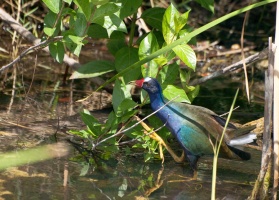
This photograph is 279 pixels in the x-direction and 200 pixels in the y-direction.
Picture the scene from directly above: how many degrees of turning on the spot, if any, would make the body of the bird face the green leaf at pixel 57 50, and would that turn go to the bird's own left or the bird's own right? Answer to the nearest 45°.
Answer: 0° — it already faces it

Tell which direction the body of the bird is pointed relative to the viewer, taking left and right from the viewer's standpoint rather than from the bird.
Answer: facing to the left of the viewer

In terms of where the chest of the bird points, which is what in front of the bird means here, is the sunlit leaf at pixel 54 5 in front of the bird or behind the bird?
in front

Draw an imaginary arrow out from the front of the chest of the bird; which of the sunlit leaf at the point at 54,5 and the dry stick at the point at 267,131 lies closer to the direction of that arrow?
the sunlit leaf

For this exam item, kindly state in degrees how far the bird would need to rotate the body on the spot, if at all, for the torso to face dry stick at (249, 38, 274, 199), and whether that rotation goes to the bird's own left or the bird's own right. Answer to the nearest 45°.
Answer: approximately 135° to the bird's own left
